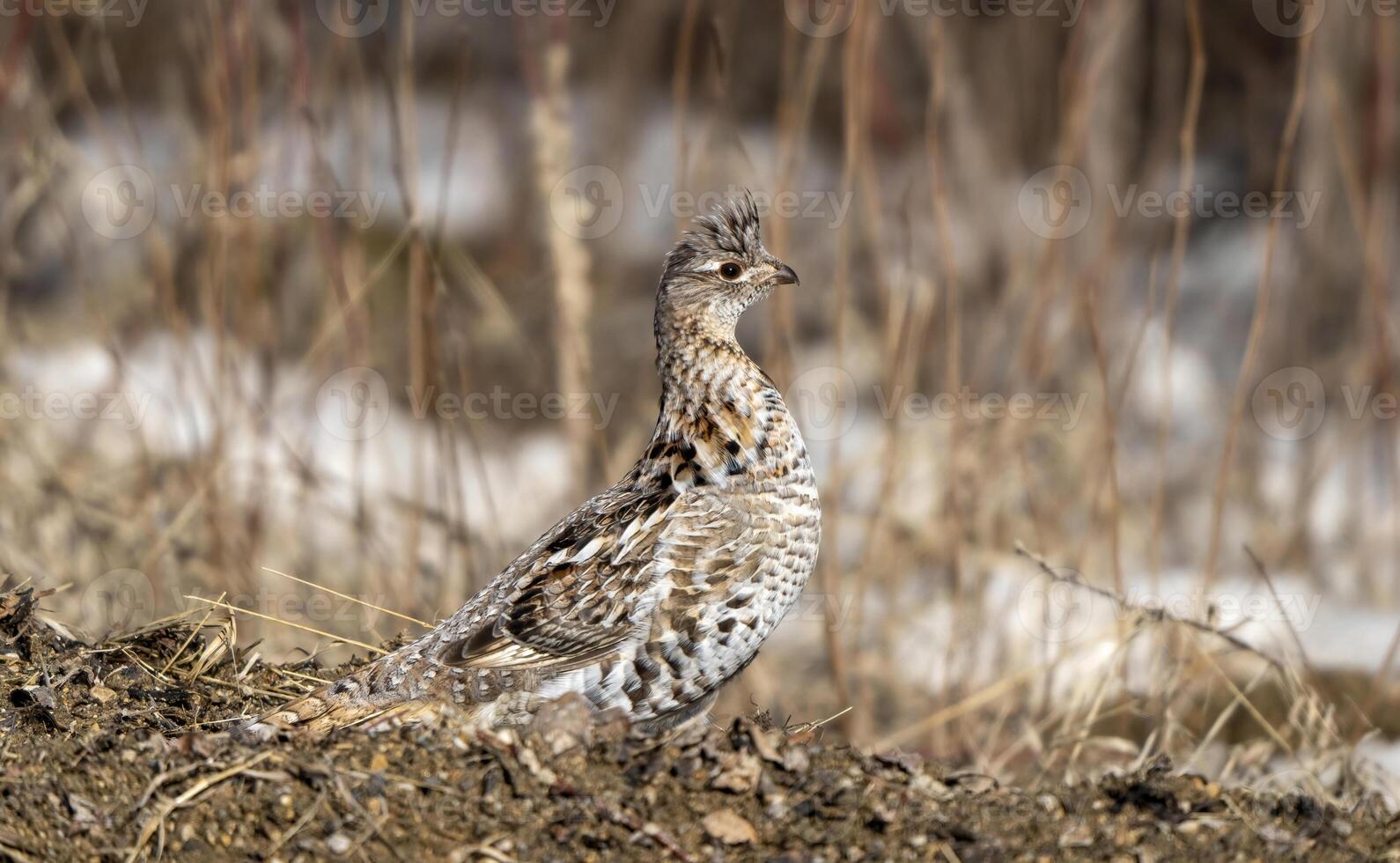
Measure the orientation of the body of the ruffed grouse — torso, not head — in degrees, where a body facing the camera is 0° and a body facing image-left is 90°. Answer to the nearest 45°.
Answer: approximately 270°

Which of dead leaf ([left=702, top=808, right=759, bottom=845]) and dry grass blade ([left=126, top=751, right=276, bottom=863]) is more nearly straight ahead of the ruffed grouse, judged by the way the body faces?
the dead leaf

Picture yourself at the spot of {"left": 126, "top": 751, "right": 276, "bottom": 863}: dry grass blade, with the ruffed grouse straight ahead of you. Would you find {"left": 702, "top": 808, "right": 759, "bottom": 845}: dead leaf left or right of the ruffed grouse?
right

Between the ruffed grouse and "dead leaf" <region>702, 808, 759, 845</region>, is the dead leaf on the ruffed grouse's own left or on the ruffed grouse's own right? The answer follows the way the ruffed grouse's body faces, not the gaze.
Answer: on the ruffed grouse's own right

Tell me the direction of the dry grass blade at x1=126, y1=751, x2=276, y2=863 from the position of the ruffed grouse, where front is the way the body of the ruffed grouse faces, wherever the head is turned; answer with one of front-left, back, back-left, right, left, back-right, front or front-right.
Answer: back-right
